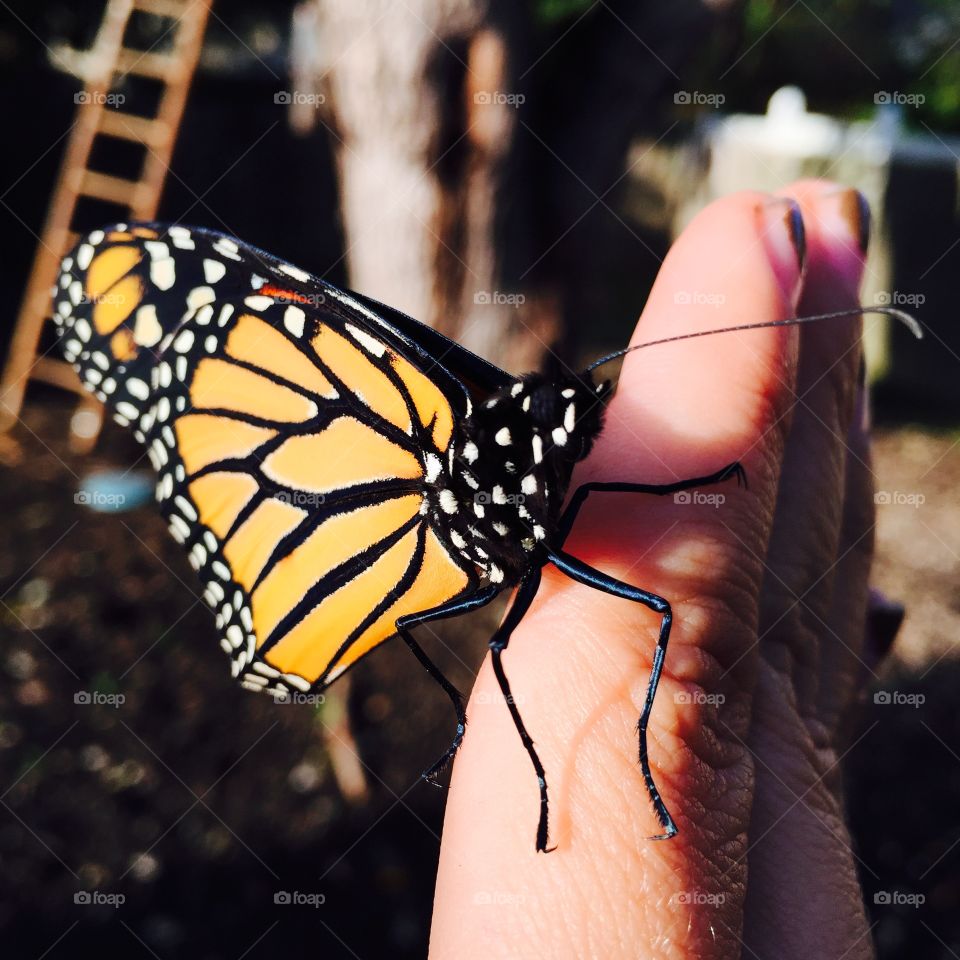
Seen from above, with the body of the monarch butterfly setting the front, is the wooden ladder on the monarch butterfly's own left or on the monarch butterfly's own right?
on the monarch butterfly's own left

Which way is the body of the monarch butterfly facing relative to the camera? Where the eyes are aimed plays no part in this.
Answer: to the viewer's right
